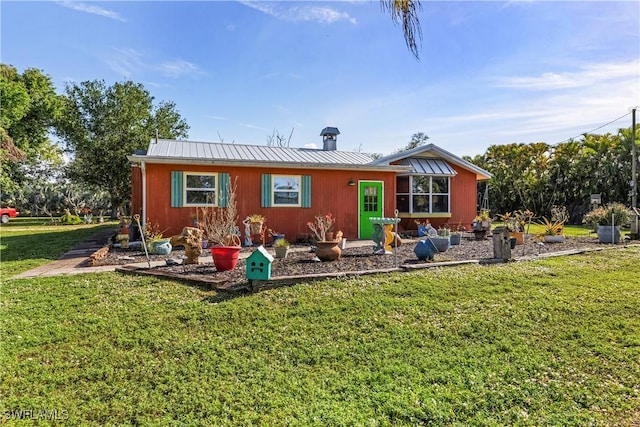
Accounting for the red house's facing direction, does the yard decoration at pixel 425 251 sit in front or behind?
in front

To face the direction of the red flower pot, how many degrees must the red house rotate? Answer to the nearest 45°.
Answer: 0° — it already faces it

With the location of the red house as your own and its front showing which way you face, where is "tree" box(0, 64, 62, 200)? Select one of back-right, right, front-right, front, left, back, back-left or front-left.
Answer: back-right

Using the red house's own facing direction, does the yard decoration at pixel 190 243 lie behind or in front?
in front

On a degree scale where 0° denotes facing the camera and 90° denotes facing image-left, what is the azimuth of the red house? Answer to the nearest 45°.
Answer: approximately 0°

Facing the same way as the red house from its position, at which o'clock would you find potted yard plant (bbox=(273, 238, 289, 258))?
The potted yard plant is roughly at 12 o'clock from the red house.

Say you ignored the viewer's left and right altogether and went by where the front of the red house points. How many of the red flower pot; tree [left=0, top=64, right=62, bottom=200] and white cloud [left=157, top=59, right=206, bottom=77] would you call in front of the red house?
1

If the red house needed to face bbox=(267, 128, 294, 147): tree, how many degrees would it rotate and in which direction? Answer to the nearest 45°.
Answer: approximately 180°

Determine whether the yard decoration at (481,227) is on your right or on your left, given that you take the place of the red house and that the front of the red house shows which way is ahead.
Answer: on your left

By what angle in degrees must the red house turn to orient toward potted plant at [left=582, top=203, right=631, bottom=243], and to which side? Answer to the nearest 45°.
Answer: approximately 90° to its left

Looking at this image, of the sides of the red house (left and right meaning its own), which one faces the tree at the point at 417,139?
back
